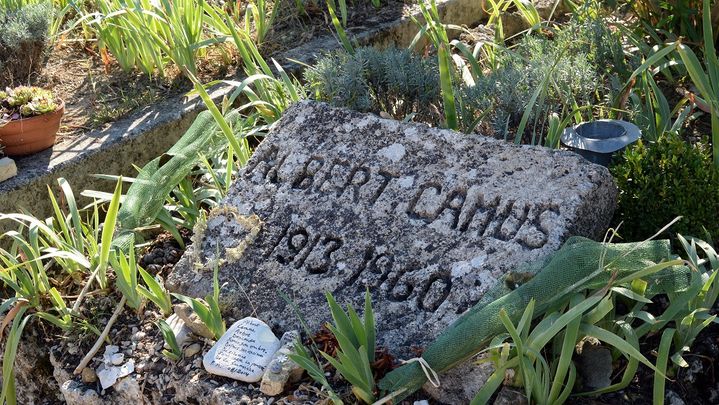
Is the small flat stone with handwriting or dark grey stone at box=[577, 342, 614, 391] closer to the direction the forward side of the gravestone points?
the small flat stone with handwriting

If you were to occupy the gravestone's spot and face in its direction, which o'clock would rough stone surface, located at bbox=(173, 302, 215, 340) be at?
The rough stone surface is roughly at 1 o'clock from the gravestone.

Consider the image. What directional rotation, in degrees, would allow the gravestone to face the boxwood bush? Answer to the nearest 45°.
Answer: approximately 135° to its left

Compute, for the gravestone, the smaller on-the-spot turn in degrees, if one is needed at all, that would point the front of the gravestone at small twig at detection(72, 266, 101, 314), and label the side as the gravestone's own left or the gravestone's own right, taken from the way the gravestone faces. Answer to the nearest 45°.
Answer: approximately 45° to the gravestone's own right

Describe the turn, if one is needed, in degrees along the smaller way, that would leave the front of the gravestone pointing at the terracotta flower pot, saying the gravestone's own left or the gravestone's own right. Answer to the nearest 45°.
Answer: approximately 90° to the gravestone's own right

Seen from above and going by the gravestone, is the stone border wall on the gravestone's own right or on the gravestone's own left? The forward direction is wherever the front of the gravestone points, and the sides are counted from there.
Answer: on the gravestone's own right

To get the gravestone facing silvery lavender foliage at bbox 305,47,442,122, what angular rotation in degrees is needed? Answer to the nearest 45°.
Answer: approximately 135° to its right

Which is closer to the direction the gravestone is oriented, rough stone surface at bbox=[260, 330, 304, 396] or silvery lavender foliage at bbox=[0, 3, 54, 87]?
the rough stone surface

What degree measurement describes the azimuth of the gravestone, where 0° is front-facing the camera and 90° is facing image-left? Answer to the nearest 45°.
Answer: approximately 45°

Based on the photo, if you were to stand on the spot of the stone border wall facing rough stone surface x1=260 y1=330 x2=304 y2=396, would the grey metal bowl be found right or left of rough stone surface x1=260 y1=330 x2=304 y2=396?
left
